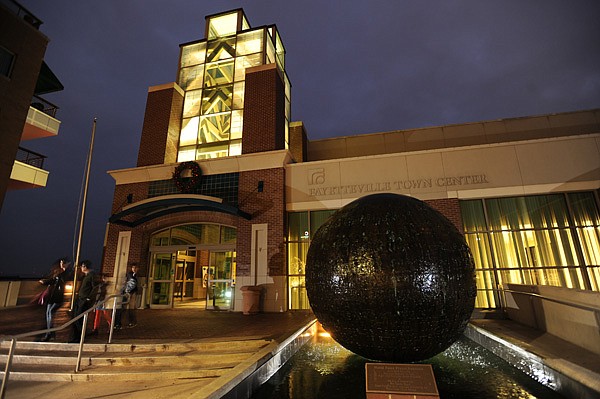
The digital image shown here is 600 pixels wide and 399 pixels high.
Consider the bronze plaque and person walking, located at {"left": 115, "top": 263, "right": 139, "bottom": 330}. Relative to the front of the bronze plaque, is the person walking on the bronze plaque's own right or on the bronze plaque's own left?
on the bronze plaque's own right

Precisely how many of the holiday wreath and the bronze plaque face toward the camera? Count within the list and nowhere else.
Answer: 2

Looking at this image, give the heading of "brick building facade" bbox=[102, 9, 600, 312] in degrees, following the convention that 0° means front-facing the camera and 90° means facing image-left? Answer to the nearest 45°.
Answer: approximately 0°

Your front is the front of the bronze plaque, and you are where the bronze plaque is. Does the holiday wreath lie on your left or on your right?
on your right

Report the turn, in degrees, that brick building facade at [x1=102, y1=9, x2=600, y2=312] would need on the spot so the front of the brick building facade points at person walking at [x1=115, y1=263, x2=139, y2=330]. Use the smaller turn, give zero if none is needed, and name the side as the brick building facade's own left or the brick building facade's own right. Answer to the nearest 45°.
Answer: approximately 45° to the brick building facade's own right

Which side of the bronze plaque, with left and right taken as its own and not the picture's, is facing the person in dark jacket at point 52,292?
right

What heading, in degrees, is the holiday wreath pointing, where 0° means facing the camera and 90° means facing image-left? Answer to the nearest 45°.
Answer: approximately 0°

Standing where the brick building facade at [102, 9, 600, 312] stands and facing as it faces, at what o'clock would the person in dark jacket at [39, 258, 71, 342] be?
The person in dark jacket is roughly at 1 o'clock from the brick building facade.

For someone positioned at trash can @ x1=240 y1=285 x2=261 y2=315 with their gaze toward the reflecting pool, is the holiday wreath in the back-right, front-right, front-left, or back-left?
back-right
